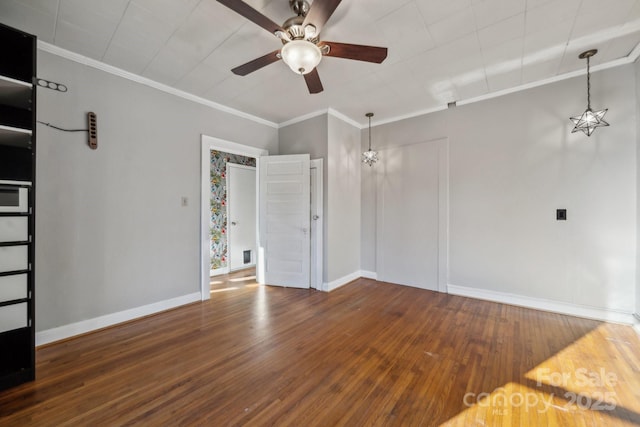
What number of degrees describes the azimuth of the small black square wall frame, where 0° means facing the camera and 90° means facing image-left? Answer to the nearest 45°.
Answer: approximately 0°

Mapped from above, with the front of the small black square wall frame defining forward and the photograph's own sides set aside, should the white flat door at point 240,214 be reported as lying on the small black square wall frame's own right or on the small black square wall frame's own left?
on the small black square wall frame's own right

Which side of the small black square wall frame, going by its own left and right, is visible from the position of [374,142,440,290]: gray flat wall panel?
right

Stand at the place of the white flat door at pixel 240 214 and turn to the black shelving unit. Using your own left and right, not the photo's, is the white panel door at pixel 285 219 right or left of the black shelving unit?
left

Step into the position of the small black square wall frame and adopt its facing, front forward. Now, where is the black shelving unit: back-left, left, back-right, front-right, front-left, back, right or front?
front-right

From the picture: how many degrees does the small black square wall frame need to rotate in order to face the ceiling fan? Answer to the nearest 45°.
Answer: approximately 45° to its right

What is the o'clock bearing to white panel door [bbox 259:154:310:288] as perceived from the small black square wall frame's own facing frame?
The white panel door is roughly at 2 o'clock from the small black square wall frame.
